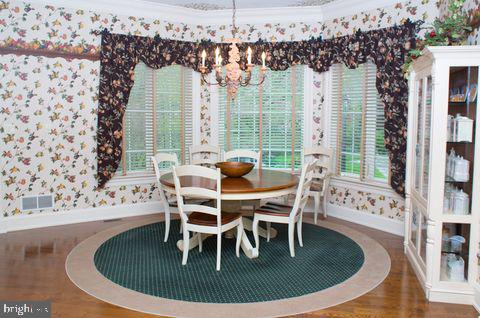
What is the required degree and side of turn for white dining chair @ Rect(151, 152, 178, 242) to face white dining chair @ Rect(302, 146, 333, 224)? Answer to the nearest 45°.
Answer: approximately 45° to its left

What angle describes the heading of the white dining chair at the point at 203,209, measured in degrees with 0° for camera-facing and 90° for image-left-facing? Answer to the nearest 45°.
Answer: approximately 225°

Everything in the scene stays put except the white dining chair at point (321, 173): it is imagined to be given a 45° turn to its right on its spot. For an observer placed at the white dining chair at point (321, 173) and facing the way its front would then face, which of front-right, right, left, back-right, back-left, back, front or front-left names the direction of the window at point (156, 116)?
front

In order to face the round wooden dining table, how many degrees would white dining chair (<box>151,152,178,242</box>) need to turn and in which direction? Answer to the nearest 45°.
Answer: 0° — it already faces it

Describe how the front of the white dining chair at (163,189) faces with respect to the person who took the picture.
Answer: facing the viewer and to the right of the viewer

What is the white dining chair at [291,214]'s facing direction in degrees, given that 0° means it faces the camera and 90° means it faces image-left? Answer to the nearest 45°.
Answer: approximately 90°

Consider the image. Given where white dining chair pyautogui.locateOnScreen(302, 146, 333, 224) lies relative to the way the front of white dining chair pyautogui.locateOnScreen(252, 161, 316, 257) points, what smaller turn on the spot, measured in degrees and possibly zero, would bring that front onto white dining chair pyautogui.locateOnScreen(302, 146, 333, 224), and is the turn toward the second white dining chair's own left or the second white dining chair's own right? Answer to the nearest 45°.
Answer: approximately 90° to the second white dining chair's own right

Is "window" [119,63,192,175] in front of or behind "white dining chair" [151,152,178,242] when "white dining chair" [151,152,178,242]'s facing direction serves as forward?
behind

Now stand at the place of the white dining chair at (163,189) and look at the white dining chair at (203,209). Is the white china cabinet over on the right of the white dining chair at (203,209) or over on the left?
left

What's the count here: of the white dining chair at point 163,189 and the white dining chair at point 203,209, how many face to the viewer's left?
0
